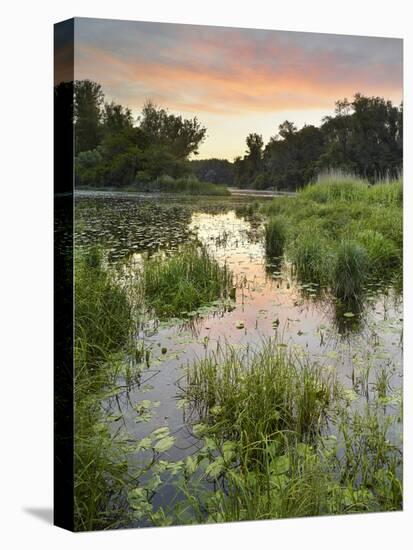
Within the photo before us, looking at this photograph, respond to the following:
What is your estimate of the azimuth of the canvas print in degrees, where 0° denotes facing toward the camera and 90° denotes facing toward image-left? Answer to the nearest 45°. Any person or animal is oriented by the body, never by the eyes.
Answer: approximately 315°
